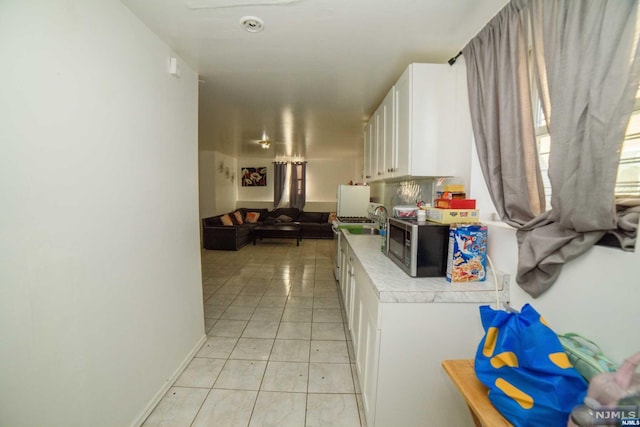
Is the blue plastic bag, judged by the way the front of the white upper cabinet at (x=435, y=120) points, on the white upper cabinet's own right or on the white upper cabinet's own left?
on the white upper cabinet's own left

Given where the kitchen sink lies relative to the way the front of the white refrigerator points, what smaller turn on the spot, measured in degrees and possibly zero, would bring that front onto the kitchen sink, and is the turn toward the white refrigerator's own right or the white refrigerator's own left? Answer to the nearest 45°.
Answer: approximately 90° to the white refrigerator's own left

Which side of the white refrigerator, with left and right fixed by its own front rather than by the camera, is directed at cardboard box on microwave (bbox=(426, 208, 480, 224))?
left

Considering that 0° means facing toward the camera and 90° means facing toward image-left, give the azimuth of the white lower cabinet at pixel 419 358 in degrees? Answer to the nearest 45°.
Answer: approximately 90°

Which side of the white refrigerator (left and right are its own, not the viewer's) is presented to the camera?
left
